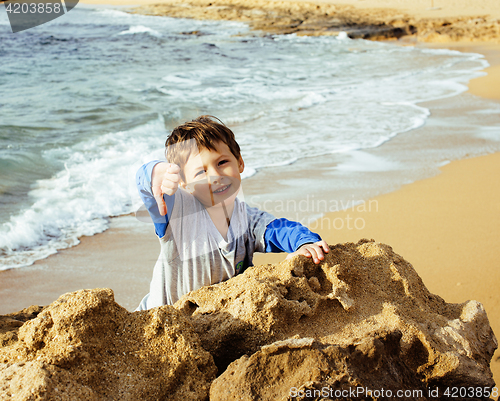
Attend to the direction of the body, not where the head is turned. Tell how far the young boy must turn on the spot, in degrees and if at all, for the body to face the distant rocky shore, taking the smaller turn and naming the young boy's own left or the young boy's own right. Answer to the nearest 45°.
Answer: approximately 135° to the young boy's own left

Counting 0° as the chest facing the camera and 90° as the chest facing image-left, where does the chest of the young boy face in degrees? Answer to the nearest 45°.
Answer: approximately 315°

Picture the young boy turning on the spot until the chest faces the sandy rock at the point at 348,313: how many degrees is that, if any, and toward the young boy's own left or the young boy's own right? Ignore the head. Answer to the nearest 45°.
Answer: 0° — they already face it

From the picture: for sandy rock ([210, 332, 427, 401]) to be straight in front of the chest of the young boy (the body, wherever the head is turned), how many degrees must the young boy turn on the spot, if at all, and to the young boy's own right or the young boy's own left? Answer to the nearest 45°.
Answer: approximately 45° to the young boy's own right

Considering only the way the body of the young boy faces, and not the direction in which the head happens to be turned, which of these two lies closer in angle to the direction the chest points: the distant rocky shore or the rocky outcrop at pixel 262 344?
the rocky outcrop

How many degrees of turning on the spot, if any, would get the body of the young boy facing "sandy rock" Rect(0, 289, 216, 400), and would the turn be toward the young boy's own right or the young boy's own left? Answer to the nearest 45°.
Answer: approximately 45° to the young boy's own right
